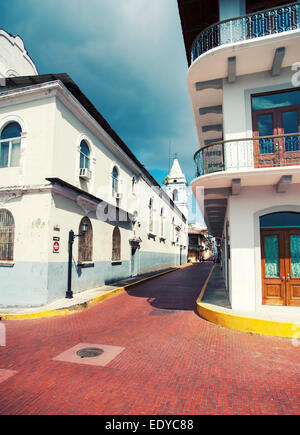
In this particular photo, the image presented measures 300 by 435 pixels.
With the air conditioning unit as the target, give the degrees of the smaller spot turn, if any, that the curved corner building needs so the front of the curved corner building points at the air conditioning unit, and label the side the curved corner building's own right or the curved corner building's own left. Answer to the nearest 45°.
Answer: approximately 90° to the curved corner building's own right

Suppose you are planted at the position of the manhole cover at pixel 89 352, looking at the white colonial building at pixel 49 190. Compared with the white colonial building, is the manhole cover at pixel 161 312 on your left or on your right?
right

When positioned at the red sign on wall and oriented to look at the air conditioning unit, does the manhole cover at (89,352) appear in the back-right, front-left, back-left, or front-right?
back-right

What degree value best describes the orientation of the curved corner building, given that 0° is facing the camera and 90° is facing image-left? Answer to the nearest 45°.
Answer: approximately 0°

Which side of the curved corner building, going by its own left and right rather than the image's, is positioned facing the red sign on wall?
right
